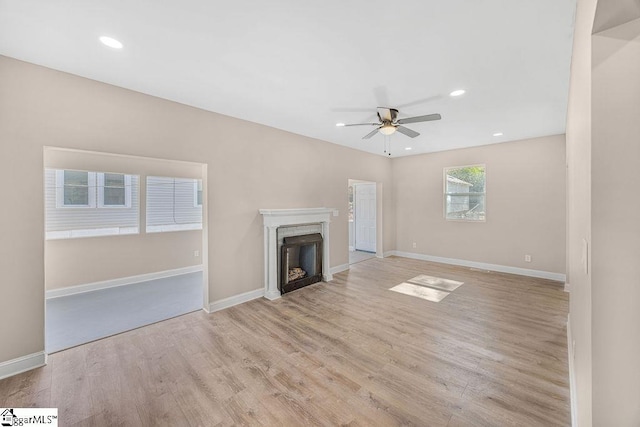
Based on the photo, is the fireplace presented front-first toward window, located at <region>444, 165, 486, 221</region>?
no

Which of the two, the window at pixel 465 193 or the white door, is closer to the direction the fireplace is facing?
the window

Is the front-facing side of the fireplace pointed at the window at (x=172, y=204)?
no

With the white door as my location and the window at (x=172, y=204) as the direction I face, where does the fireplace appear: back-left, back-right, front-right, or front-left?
front-left

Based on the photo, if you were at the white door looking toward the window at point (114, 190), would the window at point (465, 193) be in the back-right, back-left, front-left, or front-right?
back-left

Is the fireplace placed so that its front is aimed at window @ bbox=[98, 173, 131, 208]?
no

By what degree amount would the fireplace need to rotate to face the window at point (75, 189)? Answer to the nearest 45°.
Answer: approximately 135° to its right

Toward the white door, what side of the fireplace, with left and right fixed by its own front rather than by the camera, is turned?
left

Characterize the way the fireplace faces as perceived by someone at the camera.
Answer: facing the viewer and to the right of the viewer

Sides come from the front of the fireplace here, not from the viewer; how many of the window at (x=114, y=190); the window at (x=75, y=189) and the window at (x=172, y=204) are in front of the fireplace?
0

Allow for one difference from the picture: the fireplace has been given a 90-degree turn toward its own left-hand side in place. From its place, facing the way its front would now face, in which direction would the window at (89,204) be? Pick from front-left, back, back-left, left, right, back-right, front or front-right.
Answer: back-left
